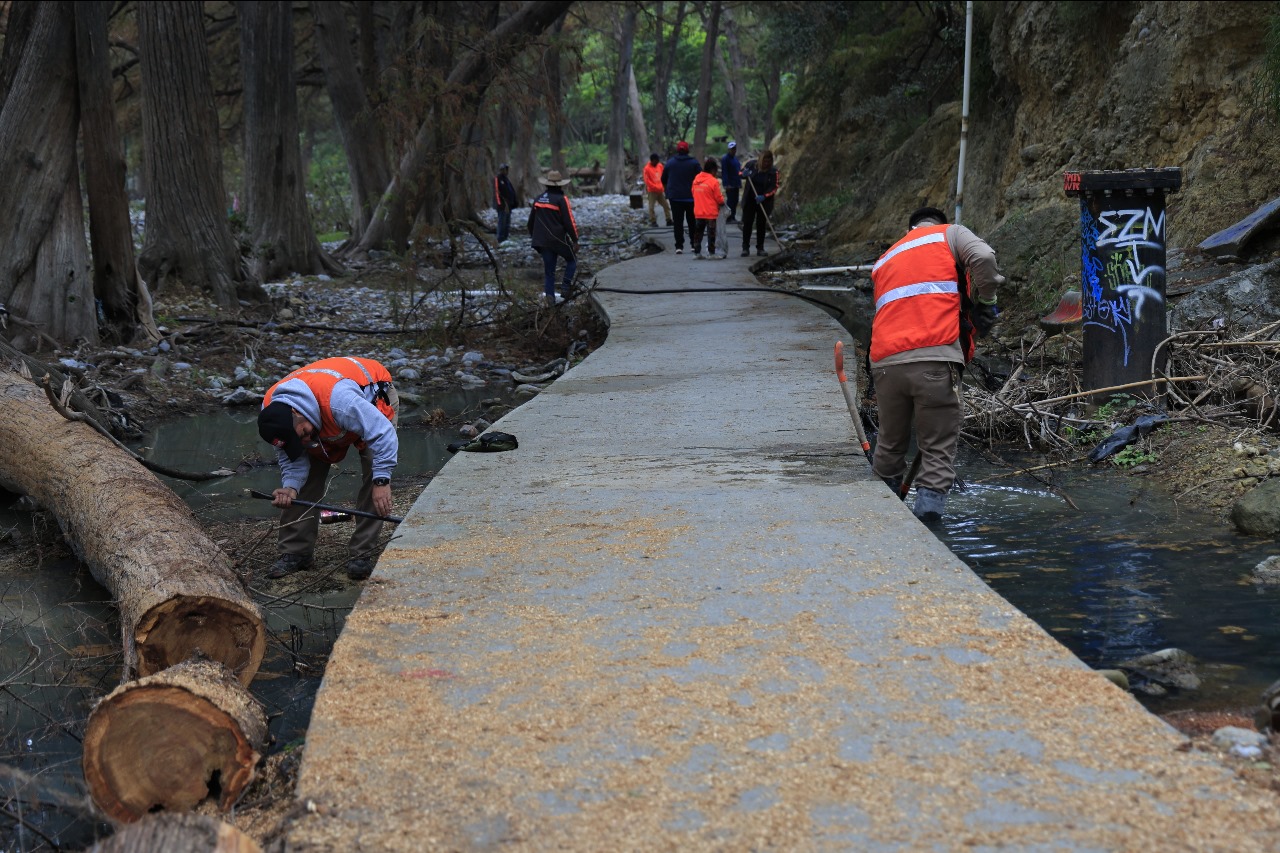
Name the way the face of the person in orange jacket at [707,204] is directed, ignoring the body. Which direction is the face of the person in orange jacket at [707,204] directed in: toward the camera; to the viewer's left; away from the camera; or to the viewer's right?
away from the camera

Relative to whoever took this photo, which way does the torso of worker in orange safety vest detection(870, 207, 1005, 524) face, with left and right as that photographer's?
facing away from the viewer and to the right of the viewer

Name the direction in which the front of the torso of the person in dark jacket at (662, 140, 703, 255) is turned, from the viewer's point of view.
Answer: away from the camera

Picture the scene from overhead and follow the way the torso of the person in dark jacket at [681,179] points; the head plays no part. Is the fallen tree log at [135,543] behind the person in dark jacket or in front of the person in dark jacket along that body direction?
behind

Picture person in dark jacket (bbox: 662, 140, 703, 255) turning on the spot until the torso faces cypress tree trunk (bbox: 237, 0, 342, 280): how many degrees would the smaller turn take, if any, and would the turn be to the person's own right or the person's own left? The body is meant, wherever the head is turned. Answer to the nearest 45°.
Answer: approximately 90° to the person's own left

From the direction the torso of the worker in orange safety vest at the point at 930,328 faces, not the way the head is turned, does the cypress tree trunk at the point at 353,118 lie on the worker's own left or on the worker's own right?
on the worker's own left
